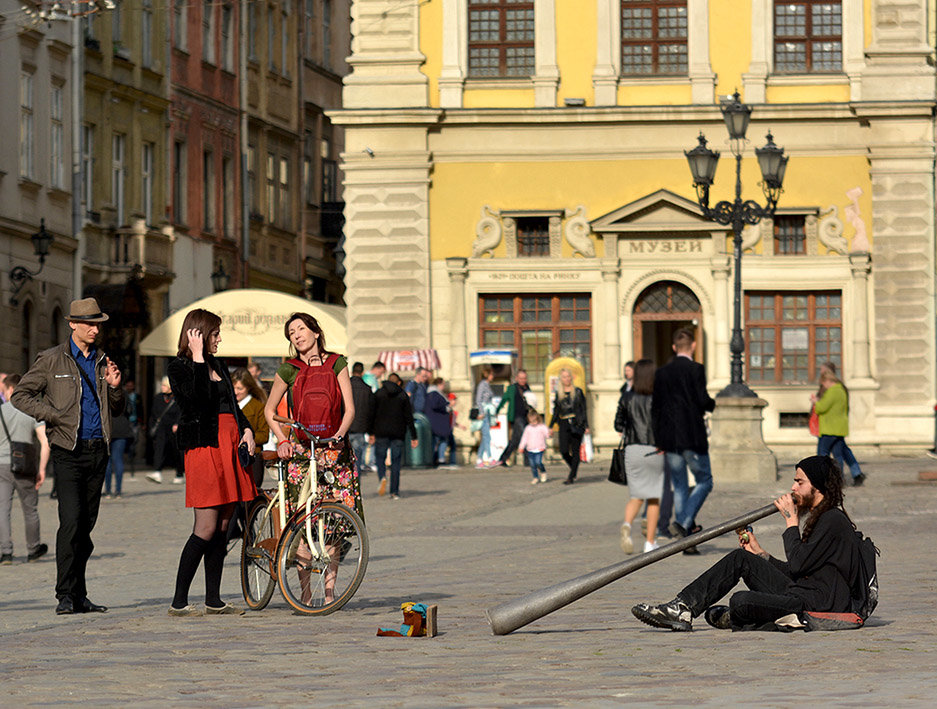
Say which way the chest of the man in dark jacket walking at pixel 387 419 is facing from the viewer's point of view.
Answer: away from the camera

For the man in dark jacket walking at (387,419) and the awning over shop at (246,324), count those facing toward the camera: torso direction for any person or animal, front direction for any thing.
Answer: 1

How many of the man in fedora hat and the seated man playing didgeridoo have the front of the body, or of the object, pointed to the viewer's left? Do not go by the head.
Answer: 1

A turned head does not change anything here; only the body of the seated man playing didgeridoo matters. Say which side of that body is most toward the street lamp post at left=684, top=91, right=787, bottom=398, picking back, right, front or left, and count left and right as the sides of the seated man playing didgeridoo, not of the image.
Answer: right

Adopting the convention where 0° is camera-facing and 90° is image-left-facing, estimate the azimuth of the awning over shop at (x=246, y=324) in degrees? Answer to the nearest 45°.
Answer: approximately 0°

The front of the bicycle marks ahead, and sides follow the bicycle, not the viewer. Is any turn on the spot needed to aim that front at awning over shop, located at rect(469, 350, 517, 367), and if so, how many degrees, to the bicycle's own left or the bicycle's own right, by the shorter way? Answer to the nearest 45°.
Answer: approximately 135° to the bicycle's own left

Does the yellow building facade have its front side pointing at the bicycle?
yes

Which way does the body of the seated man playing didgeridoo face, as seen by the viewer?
to the viewer's left

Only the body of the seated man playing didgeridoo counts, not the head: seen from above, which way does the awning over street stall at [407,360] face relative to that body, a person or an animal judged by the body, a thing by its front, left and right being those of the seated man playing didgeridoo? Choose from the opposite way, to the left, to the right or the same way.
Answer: to the left

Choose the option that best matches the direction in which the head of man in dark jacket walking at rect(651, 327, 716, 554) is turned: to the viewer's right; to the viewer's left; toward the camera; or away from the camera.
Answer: away from the camera

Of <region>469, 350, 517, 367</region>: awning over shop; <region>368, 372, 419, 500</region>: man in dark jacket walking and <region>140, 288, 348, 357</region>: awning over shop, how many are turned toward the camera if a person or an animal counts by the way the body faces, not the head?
2

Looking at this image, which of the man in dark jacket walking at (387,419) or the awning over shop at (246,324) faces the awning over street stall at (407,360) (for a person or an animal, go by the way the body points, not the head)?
the man in dark jacket walking

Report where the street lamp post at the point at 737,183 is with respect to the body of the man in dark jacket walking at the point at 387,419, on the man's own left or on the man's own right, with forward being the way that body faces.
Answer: on the man's own right

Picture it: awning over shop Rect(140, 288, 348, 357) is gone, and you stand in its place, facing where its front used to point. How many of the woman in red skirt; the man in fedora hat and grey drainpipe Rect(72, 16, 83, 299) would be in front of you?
2

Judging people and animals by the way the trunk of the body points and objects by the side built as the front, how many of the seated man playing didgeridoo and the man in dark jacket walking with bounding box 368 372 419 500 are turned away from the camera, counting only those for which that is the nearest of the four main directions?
1
